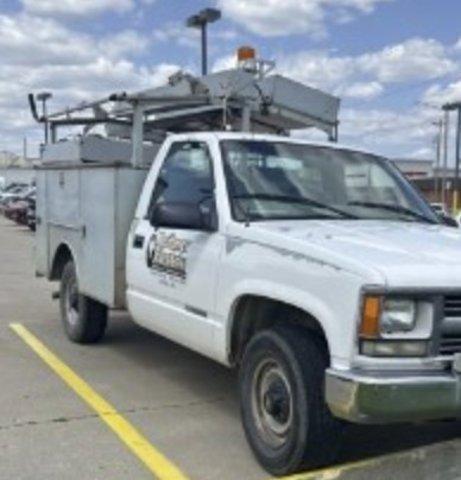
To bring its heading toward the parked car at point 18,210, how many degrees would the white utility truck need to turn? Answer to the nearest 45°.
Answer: approximately 135° to its left

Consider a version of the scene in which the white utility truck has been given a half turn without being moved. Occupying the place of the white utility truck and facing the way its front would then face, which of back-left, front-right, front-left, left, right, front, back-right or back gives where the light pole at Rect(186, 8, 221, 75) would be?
front-right
